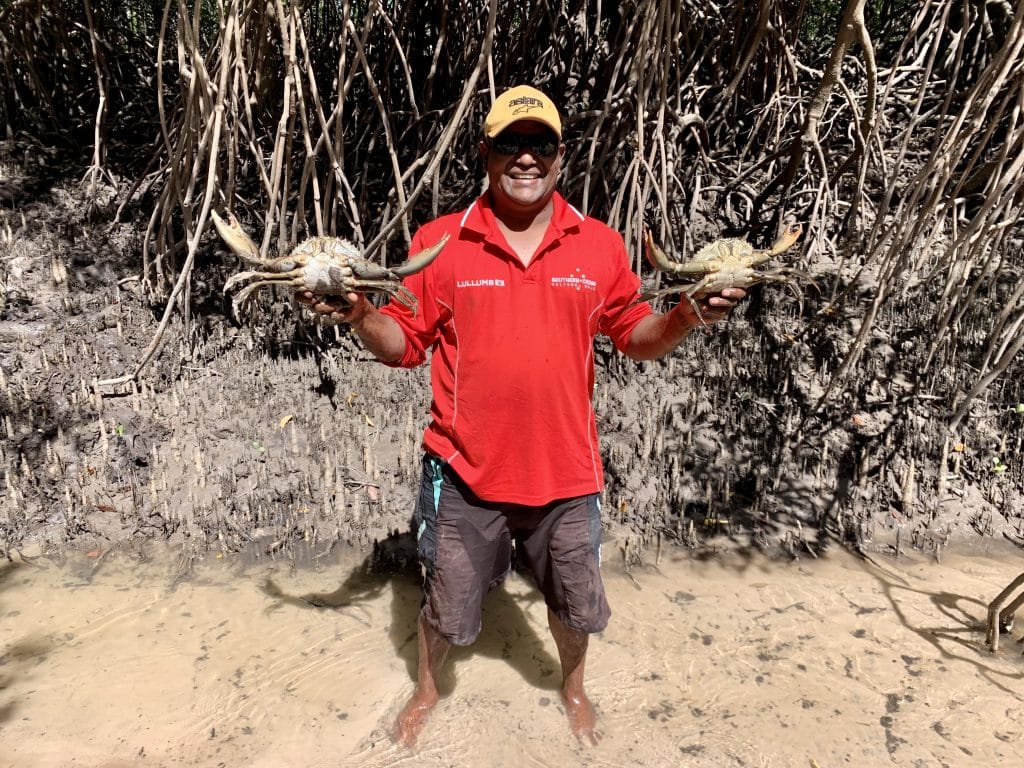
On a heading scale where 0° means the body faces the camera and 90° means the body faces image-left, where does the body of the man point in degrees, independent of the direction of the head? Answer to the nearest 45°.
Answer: approximately 0°
